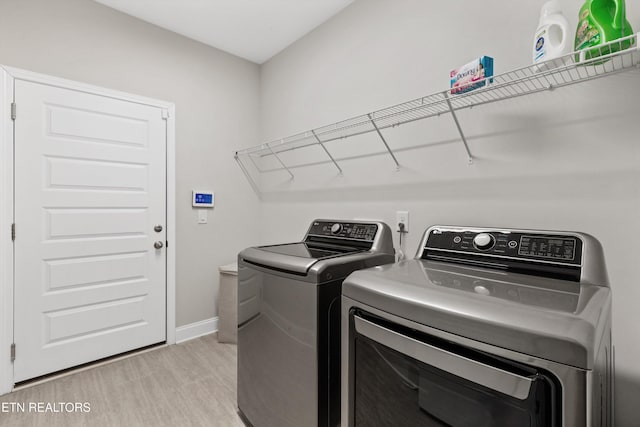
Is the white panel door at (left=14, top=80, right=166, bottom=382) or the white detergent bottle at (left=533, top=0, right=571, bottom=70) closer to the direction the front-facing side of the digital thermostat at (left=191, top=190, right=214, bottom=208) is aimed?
the white detergent bottle

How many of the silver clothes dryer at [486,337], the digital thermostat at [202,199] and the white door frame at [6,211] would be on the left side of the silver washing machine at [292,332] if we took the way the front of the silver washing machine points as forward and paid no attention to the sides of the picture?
1

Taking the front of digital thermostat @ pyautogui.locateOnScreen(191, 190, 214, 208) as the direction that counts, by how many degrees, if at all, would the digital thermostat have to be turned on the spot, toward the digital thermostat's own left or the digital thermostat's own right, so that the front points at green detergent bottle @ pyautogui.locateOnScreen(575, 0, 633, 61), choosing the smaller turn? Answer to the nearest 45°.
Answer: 0° — it already faces it

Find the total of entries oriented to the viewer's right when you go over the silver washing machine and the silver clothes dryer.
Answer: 0

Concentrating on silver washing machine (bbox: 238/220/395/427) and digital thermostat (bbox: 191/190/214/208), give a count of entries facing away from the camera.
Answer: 0

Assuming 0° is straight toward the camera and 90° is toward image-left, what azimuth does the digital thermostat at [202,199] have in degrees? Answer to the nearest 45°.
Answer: approximately 315°

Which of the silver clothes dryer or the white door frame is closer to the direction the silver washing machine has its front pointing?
the white door frame

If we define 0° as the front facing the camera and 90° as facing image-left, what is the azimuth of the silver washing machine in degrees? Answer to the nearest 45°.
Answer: approximately 45°

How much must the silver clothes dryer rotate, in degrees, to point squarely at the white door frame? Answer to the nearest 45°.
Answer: approximately 45° to its right
